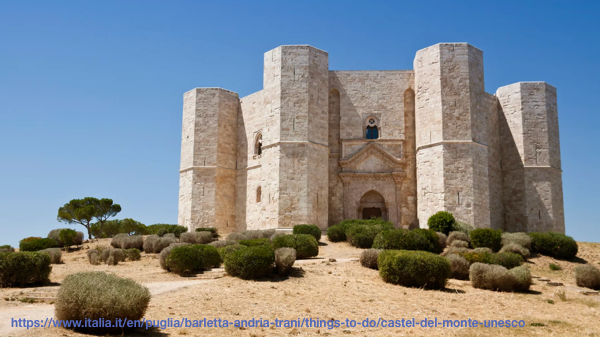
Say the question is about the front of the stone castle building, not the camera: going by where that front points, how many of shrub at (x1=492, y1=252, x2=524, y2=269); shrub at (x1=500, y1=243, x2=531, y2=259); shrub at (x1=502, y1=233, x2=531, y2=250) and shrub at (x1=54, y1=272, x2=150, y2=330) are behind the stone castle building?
0

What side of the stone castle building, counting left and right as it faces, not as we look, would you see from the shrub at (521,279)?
front

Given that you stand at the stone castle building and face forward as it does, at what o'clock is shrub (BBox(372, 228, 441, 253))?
The shrub is roughly at 12 o'clock from the stone castle building.

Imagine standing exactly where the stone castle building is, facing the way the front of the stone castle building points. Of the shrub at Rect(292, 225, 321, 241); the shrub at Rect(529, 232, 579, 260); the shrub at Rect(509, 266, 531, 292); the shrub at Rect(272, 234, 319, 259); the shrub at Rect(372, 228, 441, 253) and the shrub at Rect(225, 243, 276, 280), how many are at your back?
0

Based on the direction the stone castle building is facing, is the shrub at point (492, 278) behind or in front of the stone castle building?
in front

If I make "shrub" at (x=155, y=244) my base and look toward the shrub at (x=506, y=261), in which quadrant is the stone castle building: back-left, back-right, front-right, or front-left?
front-left

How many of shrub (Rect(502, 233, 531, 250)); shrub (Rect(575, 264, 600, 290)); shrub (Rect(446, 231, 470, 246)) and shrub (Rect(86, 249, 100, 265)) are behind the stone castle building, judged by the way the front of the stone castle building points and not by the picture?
0

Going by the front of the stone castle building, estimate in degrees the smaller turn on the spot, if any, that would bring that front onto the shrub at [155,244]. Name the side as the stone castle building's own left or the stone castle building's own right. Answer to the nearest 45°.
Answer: approximately 45° to the stone castle building's own right

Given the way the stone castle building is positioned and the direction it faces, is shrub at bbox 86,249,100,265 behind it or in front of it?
in front

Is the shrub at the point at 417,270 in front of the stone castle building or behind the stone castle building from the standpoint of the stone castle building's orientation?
in front

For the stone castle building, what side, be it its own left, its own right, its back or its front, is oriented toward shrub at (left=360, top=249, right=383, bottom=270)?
front

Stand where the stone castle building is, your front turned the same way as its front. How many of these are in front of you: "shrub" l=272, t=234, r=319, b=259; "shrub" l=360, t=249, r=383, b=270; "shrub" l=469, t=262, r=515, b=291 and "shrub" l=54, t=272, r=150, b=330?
4

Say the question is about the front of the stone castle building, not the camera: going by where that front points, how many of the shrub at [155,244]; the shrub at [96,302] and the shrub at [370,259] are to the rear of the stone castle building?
0

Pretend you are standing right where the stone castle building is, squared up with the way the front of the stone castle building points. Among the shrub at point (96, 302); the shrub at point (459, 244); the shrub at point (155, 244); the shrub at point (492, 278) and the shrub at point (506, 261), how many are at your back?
0

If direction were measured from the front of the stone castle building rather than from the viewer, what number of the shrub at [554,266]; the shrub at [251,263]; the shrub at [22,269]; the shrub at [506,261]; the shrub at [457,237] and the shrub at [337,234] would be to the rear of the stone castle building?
0

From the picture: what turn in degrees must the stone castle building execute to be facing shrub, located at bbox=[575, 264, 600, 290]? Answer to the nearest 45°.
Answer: approximately 45° to its left

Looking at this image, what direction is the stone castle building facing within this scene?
toward the camera
